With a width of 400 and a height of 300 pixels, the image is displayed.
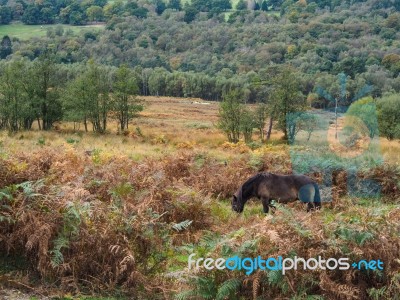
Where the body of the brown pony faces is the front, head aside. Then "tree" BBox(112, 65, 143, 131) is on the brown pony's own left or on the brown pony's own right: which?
on the brown pony's own right

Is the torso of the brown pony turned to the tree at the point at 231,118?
no

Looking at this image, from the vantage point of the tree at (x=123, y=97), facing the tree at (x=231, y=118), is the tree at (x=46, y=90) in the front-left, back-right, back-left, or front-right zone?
back-right

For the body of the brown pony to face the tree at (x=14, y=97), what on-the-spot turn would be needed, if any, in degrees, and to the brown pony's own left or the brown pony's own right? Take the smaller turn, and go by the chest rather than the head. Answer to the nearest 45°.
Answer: approximately 45° to the brown pony's own right

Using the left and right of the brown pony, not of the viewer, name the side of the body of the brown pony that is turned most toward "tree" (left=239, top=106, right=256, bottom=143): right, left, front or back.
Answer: right

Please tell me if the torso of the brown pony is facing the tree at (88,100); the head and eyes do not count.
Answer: no

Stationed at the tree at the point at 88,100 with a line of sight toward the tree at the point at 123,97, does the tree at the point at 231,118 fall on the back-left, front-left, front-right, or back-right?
front-right

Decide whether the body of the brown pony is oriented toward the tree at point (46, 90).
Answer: no

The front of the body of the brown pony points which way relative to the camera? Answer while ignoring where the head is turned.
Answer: to the viewer's left

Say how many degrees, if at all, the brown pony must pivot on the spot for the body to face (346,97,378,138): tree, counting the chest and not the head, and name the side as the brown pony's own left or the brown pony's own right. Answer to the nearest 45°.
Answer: approximately 90° to the brown pony's own right
